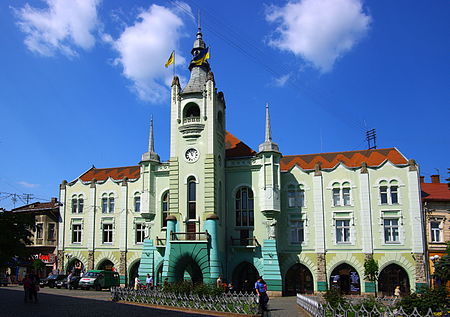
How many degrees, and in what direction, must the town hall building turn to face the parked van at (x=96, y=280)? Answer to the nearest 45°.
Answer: approximately 45° to its right

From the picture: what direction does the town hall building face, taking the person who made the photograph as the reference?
facing the viewer and to the left of the viewer

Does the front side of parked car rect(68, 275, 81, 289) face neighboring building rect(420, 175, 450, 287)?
no

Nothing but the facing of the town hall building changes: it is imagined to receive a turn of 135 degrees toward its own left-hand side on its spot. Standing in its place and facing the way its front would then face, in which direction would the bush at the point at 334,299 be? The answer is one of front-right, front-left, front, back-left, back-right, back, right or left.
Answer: right

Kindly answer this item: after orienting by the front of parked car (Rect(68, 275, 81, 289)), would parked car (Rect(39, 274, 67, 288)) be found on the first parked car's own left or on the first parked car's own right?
on the first parked car's own right

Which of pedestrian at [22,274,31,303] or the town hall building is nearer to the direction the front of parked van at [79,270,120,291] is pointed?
the pedestrian

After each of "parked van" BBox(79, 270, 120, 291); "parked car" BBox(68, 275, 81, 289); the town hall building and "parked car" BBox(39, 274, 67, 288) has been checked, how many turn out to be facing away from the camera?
0

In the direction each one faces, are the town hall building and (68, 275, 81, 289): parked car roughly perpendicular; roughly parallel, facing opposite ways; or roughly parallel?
roughly parallel
